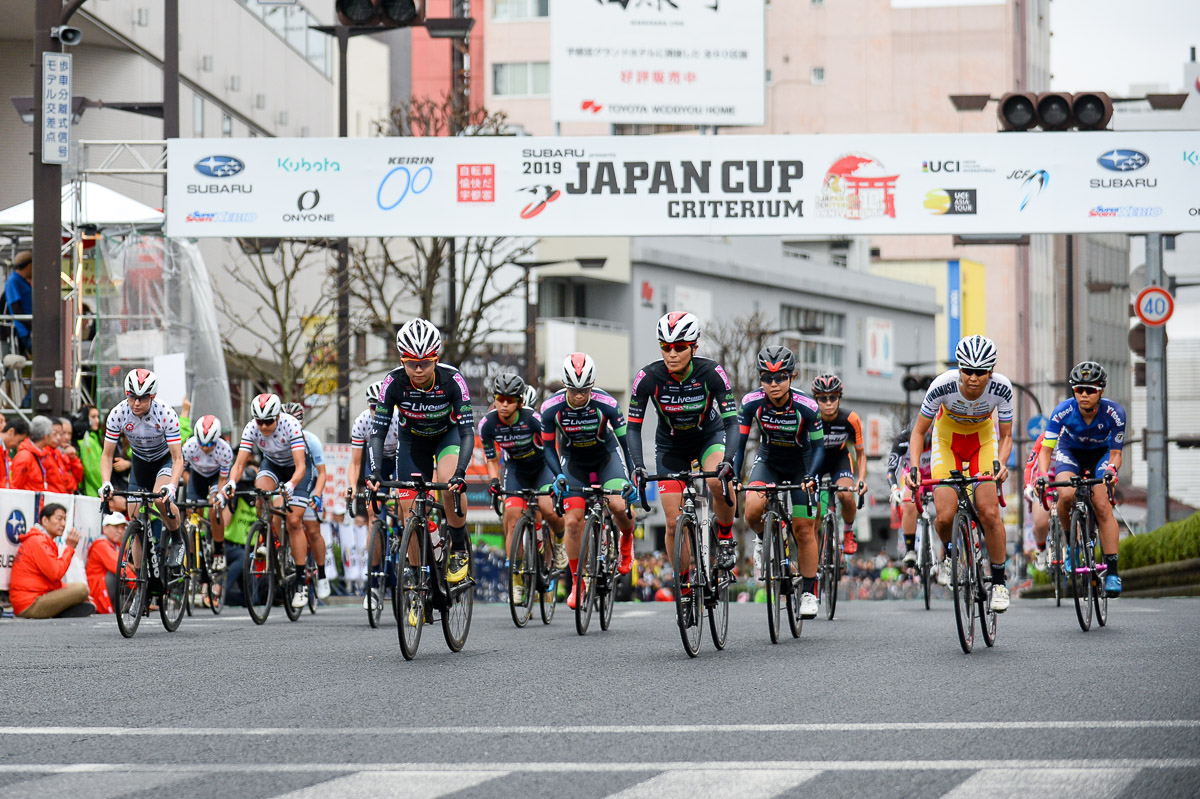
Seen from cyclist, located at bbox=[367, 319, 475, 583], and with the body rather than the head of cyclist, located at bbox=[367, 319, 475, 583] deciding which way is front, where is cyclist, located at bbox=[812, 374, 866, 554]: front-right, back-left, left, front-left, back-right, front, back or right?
back-left

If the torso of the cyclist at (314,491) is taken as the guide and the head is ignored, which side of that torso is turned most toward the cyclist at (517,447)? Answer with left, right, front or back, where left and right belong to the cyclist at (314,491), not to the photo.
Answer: left

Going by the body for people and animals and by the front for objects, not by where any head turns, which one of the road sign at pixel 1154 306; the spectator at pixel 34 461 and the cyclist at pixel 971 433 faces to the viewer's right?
the spectator

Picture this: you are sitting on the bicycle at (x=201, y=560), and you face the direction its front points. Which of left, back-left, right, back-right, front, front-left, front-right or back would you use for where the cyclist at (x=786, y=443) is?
front-left

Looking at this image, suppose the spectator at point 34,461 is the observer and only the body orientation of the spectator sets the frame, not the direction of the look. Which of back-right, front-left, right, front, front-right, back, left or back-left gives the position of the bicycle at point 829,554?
front-right

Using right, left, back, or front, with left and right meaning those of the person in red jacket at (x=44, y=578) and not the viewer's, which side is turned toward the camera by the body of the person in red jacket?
right

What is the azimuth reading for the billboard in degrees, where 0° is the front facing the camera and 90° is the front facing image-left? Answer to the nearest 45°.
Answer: approximately 0°

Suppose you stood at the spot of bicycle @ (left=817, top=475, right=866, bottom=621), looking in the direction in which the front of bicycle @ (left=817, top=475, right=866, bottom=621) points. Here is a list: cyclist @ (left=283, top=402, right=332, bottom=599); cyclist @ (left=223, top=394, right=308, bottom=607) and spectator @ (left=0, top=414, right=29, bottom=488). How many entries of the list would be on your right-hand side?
3
